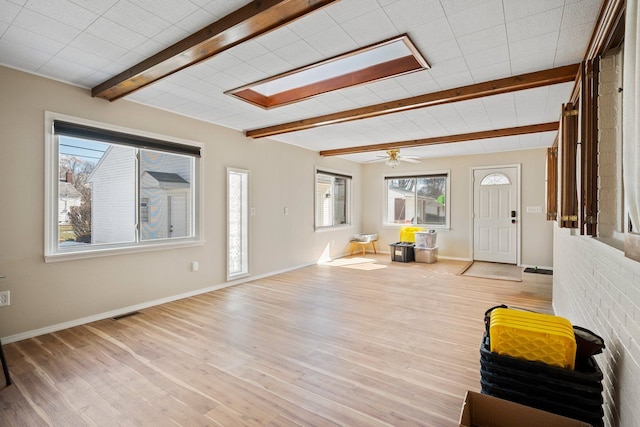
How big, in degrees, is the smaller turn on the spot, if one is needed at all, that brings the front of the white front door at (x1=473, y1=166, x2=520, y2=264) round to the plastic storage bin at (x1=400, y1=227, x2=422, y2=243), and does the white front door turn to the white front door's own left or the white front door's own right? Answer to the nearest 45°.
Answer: approximately 90° to the white front door's own right

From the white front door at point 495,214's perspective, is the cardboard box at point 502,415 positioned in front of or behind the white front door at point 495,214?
in front

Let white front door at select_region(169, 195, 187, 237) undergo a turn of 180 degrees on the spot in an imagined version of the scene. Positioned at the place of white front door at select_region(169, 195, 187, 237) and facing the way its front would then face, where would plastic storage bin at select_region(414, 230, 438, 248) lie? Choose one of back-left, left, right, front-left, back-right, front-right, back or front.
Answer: right

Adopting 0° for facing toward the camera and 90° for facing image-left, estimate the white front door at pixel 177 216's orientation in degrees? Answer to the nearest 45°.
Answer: approximately 0°

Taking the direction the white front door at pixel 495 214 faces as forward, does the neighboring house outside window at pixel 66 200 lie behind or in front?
in front

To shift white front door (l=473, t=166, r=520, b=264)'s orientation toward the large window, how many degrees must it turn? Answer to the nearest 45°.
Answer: approximately 45° to its right

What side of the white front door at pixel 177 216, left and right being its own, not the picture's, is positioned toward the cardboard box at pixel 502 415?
front

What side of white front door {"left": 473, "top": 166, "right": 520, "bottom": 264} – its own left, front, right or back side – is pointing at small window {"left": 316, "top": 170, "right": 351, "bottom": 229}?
right

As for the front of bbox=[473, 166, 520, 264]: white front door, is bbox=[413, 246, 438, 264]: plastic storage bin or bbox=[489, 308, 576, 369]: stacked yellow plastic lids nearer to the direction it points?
the stacked yellow plastic lids

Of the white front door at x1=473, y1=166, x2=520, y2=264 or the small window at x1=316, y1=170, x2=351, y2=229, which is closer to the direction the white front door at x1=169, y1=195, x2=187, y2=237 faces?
the white front door

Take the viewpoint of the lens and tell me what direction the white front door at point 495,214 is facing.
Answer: facing the viewer
